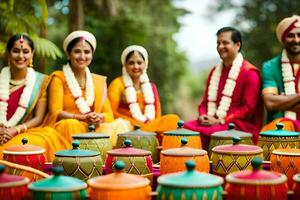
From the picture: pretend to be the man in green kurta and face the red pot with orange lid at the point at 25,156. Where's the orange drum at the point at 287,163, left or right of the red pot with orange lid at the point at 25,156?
left

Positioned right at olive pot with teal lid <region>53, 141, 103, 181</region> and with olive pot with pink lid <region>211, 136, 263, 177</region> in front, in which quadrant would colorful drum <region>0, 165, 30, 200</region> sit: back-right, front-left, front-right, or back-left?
back-right

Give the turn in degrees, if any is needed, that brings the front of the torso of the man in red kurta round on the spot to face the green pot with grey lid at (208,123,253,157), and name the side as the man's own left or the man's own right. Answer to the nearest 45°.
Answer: approximately 45° to the man's own left

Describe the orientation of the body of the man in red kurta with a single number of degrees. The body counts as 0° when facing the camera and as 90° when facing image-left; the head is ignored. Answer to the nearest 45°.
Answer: approximately 45°

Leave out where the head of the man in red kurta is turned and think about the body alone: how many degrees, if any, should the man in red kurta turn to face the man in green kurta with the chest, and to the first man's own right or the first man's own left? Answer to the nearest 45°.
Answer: approximately 135° to the first man's own left
